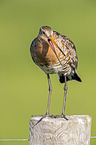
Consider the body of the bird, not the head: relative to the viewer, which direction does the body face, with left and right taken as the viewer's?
facing the viewer and to the left of the viewer
